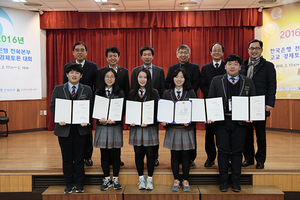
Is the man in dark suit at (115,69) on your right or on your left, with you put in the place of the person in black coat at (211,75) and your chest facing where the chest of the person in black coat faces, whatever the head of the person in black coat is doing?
on your right

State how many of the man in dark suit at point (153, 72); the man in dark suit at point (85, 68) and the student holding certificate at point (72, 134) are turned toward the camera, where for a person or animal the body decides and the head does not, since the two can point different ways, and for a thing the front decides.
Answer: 3

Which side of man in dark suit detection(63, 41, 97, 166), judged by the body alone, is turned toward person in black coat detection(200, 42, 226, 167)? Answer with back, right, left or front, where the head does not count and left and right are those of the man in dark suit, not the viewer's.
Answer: left

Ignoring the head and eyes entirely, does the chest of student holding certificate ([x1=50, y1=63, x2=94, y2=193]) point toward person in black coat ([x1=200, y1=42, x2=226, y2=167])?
no

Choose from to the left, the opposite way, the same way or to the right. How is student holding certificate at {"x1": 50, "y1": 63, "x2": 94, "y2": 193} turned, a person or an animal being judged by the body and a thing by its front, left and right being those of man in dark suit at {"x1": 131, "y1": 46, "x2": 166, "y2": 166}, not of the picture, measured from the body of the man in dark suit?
the same way

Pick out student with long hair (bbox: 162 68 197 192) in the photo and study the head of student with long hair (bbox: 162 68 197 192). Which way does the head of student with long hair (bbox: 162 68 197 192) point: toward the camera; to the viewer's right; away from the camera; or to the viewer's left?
toward the camera

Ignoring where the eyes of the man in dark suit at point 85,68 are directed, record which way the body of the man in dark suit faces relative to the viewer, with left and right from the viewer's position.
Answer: facing the viewer

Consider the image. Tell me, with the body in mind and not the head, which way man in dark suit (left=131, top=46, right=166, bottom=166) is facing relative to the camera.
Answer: toward the camera

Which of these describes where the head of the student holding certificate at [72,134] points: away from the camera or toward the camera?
toward the camera

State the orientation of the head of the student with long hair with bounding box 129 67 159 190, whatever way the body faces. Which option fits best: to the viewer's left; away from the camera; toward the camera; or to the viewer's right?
toward the camera

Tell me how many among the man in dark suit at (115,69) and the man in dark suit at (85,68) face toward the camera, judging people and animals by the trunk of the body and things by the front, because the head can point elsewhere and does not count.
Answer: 2

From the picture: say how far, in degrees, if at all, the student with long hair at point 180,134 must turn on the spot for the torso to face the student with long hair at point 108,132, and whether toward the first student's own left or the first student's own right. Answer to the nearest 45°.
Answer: approximately 90° to the first student's own right

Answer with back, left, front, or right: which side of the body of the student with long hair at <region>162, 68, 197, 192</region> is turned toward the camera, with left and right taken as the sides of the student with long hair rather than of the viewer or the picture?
front

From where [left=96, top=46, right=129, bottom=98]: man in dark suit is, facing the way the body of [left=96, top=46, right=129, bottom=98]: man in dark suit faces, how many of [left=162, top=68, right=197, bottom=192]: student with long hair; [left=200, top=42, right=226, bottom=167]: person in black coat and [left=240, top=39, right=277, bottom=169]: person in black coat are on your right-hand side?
0

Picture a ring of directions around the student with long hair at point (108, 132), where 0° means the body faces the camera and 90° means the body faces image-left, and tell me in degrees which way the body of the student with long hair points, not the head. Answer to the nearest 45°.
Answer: approximately 0°

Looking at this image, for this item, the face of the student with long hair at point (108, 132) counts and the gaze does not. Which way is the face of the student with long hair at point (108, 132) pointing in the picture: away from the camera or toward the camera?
toward the camera

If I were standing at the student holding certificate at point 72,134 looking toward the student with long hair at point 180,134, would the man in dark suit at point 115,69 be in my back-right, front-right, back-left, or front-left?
front-left

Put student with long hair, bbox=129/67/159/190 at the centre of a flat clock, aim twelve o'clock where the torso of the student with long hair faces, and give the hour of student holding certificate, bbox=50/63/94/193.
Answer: The student holding certificate is roughly at 3 o'clock from the student with long hair.

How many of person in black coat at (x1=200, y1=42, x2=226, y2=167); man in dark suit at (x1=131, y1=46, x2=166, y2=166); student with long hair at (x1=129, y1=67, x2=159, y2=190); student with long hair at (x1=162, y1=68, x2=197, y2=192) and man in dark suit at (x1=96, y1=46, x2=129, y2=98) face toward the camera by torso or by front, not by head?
5
